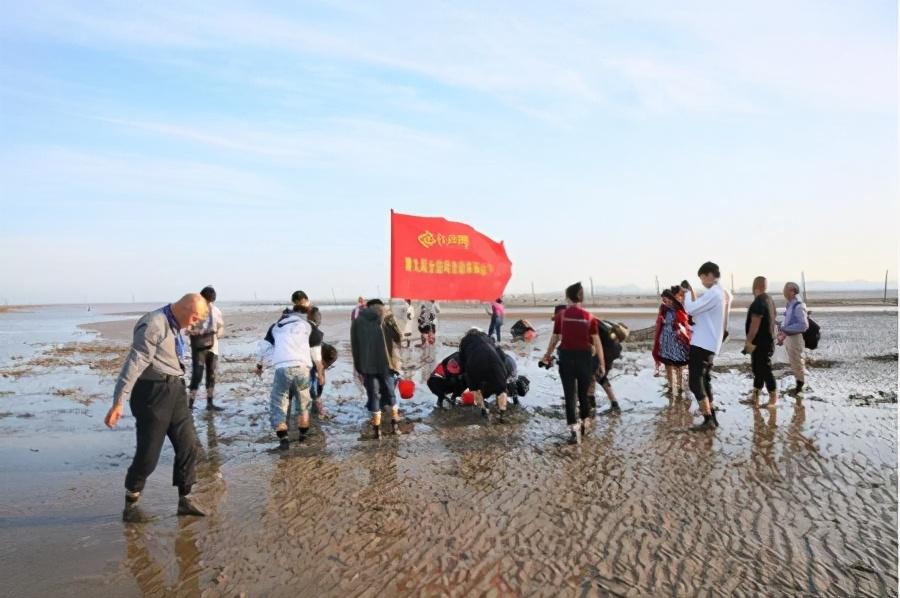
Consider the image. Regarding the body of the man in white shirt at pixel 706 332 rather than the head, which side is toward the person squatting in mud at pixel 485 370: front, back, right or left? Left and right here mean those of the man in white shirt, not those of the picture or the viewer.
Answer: front

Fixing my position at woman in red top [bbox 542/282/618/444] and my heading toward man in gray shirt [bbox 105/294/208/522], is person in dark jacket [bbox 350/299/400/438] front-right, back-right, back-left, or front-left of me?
front-right

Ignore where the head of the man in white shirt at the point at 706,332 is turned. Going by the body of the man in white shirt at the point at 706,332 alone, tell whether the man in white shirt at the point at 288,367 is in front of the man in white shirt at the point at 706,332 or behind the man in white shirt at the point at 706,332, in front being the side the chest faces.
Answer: in front

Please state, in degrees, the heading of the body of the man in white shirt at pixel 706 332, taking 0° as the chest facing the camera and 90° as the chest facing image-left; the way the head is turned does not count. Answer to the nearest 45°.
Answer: approximately 90°

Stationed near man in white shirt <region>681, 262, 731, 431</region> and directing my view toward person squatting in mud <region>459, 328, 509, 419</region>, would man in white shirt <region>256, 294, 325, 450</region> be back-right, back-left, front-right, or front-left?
front-left

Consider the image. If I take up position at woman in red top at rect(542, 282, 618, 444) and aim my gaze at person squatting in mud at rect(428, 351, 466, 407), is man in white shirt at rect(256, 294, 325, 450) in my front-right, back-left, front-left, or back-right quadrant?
front-left

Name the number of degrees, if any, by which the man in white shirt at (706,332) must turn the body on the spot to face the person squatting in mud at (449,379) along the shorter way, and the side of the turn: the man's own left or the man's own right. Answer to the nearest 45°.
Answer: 0° — they already face them

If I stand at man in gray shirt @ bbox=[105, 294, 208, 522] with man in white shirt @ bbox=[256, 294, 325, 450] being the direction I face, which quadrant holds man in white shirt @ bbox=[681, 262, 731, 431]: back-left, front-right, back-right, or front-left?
front-right

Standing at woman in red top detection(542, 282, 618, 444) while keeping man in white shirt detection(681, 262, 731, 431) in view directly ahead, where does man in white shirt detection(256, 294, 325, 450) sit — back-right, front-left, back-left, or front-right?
back-left
